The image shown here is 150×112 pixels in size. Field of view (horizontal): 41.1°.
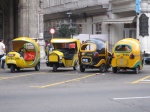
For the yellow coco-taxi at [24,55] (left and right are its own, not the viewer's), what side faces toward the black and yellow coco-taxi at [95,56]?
left

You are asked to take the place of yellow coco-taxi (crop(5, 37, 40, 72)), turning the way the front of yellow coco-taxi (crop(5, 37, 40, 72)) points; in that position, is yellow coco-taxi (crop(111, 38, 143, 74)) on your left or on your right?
on your left

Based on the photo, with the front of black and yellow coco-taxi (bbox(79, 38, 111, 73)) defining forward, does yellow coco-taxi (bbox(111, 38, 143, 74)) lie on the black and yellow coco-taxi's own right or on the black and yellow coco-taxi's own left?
on the black and yellow coco-taxi's own right

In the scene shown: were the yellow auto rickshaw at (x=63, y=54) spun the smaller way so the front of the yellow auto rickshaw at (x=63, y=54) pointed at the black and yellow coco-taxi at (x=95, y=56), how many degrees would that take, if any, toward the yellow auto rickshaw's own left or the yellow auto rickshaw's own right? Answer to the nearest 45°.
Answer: approximately 90° to the yellow auto rickshaw's own left

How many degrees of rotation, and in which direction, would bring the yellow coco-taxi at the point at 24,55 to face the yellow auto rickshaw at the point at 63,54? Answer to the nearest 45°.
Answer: approximately 135° to its left

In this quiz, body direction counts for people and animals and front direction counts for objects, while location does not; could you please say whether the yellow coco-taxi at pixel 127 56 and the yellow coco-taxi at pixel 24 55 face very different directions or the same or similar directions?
very different directions

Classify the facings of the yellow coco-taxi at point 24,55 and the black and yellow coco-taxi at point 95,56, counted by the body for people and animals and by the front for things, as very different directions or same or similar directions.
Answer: very different directions

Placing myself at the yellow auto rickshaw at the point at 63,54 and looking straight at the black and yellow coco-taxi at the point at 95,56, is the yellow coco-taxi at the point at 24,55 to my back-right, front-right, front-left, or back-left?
back-right

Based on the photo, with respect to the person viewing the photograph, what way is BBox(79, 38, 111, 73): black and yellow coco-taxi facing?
facing away from the viewer and to the right of the viewer

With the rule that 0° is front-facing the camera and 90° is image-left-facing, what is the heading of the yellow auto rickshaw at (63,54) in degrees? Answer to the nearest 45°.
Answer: approximately 45°

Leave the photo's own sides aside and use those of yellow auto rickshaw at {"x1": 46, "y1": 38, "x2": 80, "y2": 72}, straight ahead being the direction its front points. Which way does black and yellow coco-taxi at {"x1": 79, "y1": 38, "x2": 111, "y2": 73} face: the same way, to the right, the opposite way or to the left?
the opposite way
